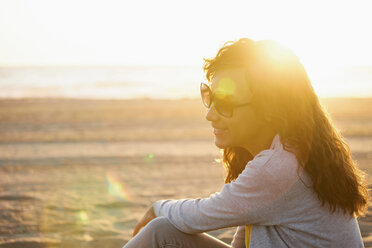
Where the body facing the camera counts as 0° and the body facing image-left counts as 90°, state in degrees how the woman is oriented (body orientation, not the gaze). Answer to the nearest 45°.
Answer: approximately 90°
